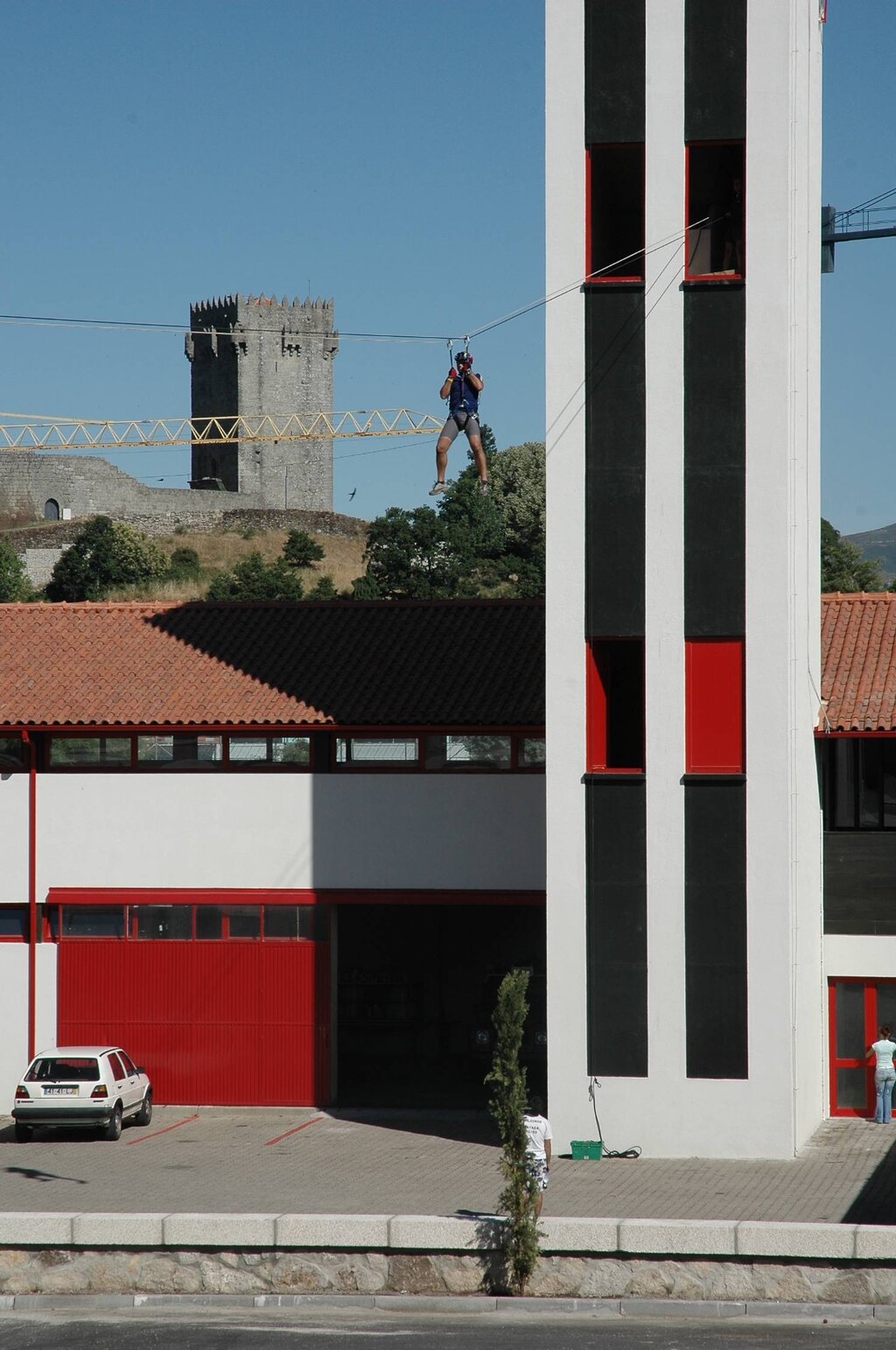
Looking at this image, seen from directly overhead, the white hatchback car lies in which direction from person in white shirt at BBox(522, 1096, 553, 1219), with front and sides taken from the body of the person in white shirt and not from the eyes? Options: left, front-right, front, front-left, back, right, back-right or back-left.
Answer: front-left

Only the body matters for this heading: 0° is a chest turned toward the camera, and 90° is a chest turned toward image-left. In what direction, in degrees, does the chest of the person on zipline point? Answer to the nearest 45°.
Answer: approximately 0°

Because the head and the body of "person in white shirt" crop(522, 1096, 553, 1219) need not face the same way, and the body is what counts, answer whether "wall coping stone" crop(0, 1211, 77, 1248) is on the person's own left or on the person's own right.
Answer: on the person's own left

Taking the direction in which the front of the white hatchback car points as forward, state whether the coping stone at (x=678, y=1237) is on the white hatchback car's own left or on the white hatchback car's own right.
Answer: on the white hatchback car's own right

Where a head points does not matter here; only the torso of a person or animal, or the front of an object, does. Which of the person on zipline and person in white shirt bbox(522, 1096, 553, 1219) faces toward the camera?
the person on zipline

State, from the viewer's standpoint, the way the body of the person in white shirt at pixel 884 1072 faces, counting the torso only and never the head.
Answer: away from the camera

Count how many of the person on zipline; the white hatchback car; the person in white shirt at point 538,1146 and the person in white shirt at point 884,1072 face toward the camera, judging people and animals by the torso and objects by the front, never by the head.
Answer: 1

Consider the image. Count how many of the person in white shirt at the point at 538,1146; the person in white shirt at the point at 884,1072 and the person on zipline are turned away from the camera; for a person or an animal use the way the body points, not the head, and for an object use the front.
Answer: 2

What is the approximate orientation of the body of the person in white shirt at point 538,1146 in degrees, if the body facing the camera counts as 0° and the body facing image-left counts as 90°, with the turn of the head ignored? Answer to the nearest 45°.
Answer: approximately 180°

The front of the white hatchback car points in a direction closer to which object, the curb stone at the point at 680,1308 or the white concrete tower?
the white concrete tower

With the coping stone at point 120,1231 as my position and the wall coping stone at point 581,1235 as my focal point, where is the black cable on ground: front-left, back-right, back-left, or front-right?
front-left

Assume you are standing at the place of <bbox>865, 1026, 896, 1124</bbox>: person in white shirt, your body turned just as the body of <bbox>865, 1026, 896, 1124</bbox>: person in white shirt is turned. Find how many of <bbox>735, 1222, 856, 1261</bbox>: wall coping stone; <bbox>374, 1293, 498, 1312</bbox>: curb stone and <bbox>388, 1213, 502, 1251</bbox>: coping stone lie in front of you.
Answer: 0

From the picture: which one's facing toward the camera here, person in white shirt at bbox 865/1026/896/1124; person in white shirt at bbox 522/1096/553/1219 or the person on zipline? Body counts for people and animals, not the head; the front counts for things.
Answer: the person on zipline

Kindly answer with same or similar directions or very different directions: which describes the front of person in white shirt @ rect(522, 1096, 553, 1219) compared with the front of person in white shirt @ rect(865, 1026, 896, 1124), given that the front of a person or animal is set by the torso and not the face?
same or similar directions

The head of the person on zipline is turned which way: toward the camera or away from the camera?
toward the camera
